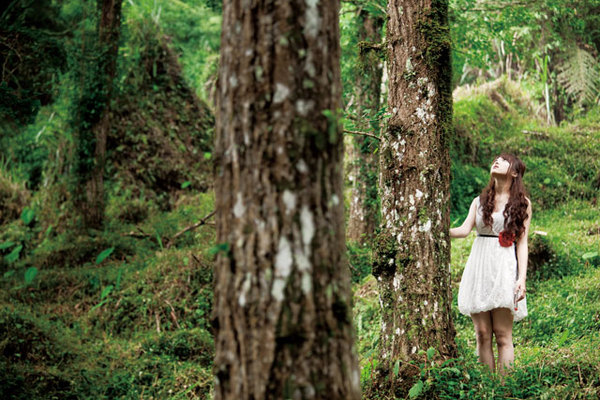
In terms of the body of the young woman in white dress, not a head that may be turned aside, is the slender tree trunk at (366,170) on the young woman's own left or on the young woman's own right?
on the young woman's own right

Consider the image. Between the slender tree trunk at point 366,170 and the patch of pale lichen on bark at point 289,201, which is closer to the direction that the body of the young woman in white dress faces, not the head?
the patch of pale lichen on bark

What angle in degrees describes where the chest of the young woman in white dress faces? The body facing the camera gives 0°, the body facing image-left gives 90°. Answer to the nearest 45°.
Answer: approximately 45°

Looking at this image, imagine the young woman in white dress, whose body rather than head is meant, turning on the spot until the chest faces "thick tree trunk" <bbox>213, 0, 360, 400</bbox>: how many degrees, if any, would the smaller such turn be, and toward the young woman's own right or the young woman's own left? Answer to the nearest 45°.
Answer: approximately 45° to the young woman's own left

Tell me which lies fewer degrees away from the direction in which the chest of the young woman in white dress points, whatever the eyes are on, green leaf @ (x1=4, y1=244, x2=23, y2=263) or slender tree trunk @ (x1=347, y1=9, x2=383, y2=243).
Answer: the green leaf

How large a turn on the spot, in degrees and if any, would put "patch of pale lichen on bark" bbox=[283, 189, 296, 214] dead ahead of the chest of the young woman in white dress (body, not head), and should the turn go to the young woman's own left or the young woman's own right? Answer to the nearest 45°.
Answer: approximately 45° to the young woman's own left
